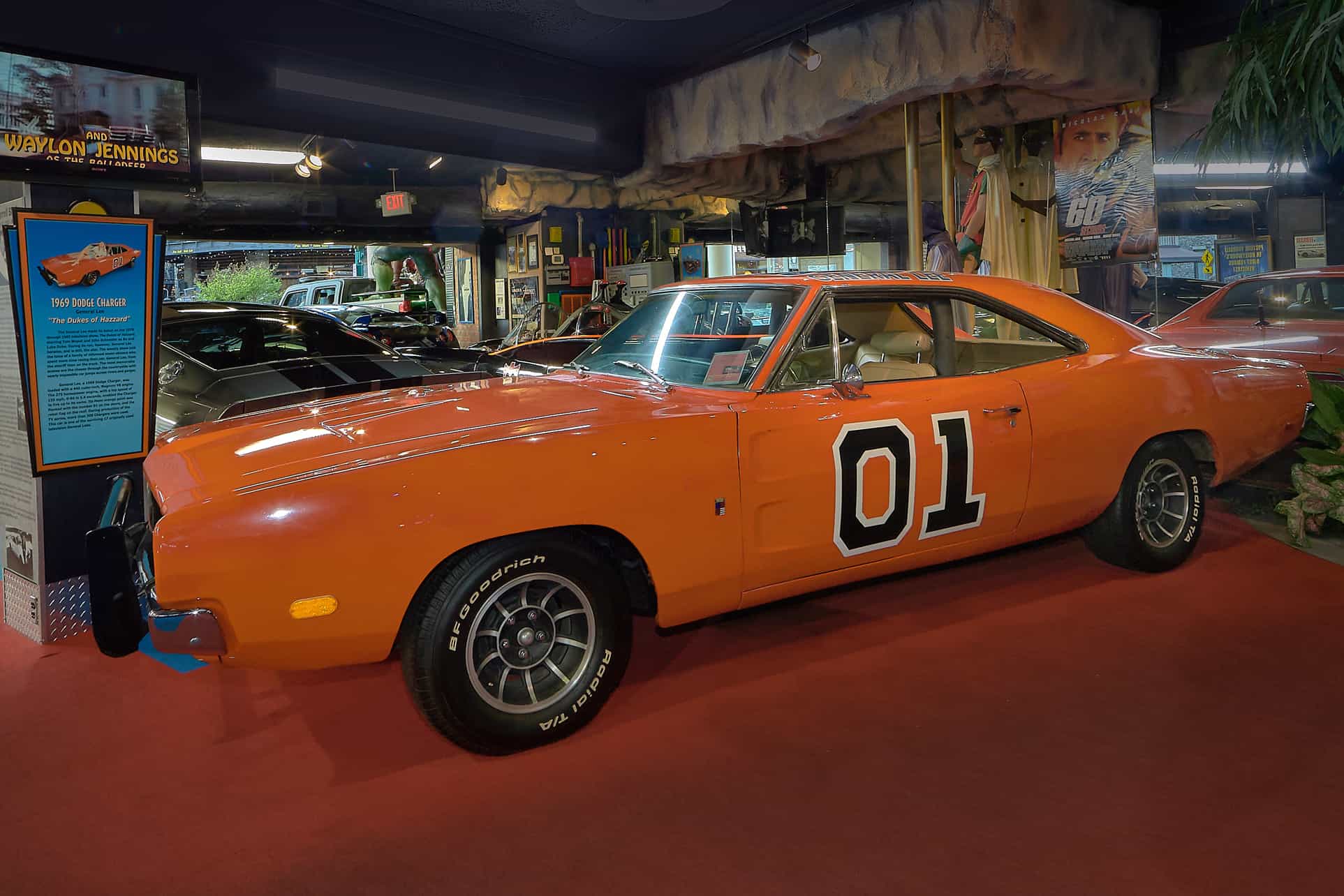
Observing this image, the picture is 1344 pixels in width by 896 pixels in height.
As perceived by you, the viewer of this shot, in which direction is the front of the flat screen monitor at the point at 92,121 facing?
facing the viewer and to the right of the viewer

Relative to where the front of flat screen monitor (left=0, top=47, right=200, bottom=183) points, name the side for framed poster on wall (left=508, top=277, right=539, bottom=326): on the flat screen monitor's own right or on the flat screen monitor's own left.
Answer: on the flat screen monitor's own left

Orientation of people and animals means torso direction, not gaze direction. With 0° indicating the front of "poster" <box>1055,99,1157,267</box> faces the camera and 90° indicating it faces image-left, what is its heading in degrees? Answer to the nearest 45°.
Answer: approximately 0°

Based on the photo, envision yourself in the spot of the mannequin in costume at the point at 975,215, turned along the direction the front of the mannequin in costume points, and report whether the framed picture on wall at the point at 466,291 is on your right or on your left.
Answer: on your right

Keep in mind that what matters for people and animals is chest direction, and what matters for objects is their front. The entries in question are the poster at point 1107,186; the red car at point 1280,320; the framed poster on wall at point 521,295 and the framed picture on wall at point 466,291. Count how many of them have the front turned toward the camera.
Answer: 3

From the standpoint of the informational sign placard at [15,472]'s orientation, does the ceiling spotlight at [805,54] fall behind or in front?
behind
